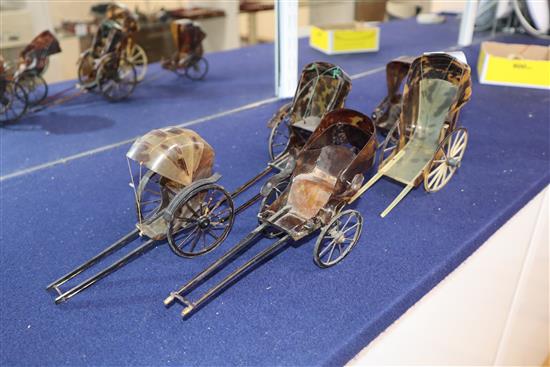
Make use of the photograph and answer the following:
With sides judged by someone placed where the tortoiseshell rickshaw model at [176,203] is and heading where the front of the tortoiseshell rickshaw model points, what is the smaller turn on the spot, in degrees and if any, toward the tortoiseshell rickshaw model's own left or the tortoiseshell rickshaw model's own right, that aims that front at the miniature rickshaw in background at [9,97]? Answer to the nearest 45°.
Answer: approximately 90° to the tortoiseshell rickshaw model's own right

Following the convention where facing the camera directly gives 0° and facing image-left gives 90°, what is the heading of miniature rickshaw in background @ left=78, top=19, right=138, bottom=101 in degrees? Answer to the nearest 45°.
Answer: approximately 45°

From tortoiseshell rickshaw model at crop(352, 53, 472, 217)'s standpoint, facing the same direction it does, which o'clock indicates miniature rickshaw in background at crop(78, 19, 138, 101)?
The miniature rickshaw in background is roughly at 2 o'clock from the tortoiseshell rickshaw model.

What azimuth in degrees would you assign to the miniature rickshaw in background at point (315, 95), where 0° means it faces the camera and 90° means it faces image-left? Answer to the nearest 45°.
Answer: approximately 45°

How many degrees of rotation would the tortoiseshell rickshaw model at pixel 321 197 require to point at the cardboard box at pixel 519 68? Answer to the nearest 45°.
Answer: approximately 180°

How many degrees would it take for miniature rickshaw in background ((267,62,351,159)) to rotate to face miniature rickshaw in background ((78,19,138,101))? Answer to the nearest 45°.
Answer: approximately 90° to its right
